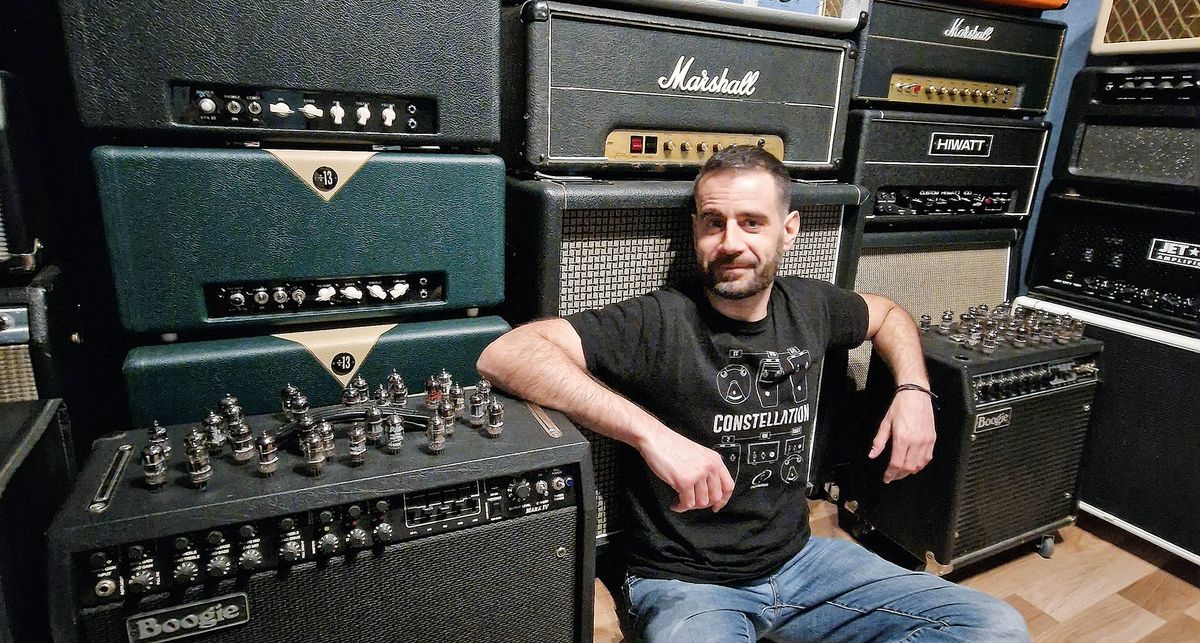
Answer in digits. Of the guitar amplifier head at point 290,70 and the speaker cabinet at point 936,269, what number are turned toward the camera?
2

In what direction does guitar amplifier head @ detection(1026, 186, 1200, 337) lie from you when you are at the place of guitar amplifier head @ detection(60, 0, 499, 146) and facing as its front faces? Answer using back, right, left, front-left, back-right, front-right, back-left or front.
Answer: left

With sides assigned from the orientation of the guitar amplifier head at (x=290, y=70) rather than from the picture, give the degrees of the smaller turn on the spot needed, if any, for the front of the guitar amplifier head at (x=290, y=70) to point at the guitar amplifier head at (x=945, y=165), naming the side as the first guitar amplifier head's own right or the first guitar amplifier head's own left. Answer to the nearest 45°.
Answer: approximately 90° to the first guitar amplifier head's own left

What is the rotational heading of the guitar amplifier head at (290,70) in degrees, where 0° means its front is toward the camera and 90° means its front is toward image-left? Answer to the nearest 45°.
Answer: approximately 0°

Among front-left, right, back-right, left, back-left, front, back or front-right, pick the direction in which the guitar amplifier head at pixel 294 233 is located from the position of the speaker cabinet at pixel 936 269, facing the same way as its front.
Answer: front-right

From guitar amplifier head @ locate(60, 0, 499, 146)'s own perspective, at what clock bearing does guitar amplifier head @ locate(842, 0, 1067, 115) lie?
guitar amplifier head @ locate(842, 0, 1067, 115) is roughly at 9 o'clock from guitar amplifier head @ locate(60, 0, 499, 146).

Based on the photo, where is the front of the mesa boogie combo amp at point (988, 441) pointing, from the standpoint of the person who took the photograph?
facing the viewer and to the right of the viewer
